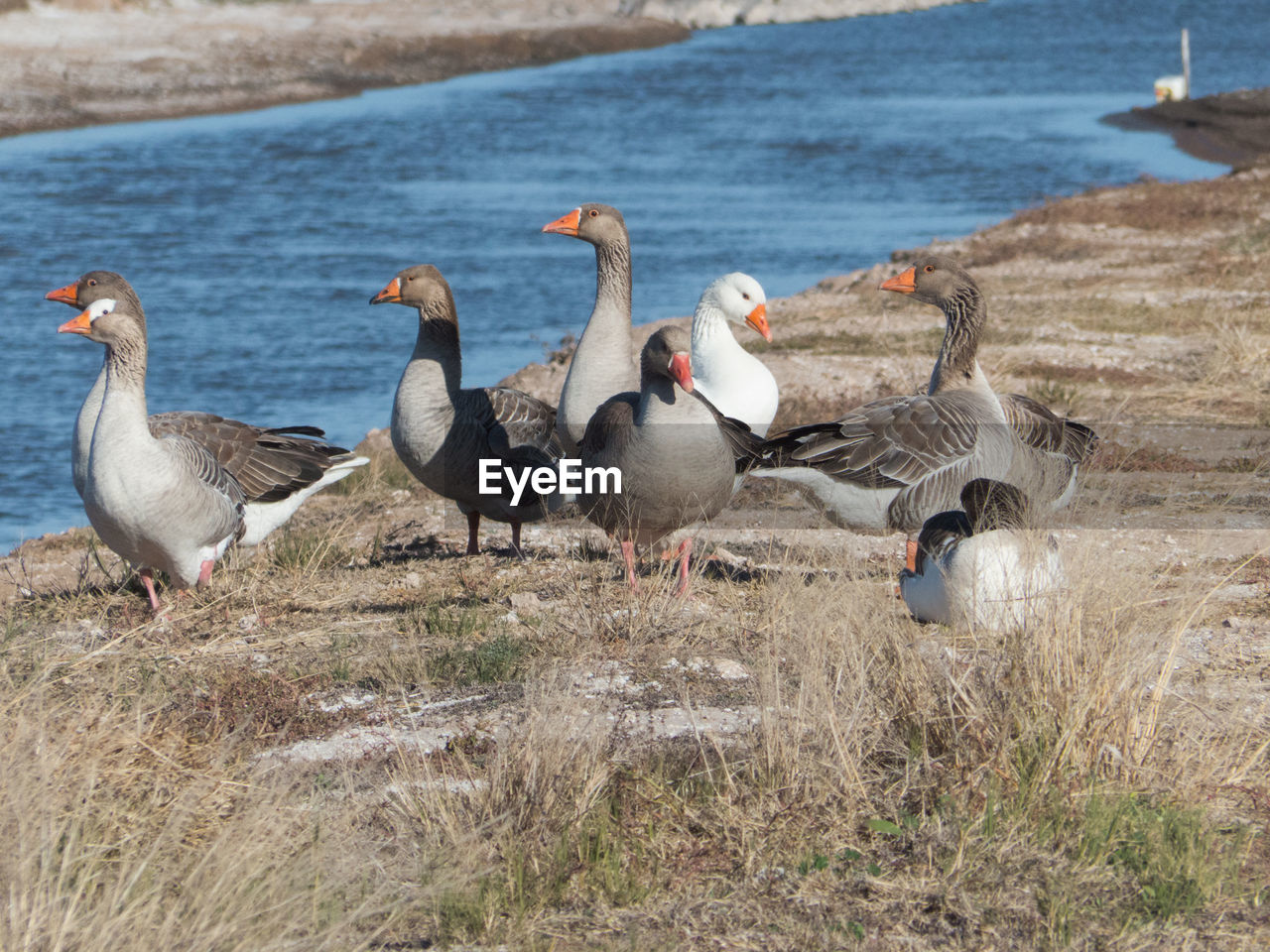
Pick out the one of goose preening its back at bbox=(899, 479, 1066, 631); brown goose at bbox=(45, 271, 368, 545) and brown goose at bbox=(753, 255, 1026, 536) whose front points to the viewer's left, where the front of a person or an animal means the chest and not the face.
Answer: brown goose at bbox=(45, 271, 368, 545)

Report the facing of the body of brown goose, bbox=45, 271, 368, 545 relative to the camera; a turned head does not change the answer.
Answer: to the viewer's left

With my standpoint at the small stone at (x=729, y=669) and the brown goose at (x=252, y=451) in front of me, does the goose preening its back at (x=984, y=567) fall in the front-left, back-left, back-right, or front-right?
back-right

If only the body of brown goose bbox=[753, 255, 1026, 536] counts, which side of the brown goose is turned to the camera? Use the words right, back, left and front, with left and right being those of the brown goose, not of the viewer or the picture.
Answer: right

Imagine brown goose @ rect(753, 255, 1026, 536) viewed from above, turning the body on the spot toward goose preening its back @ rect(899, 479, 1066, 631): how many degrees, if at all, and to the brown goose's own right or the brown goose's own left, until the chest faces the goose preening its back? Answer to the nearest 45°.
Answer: approximately 90° to the brown goose's own right

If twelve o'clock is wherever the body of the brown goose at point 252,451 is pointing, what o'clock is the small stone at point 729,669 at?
The small stone is roughly at 8 o'clock from the brown goose.

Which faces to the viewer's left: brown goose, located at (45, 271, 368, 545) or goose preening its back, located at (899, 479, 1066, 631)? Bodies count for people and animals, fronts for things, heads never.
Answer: the brown goose

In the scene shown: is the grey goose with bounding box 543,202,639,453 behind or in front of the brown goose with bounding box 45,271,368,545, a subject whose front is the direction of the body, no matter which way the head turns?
behind
